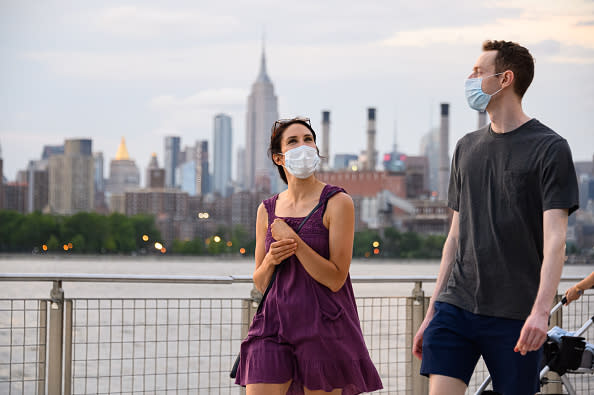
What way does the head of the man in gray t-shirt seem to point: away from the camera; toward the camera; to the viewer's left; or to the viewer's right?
to the viewer's left

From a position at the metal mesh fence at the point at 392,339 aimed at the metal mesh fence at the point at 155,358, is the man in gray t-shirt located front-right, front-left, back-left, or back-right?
back-left

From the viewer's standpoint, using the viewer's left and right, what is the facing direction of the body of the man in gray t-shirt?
facing the viewer and to the left of the viewer

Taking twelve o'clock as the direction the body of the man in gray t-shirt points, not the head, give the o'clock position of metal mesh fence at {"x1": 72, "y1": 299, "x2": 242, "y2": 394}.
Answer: The metal mesh fence is roughly at 3 o'clock from the man in gray t-shirt.

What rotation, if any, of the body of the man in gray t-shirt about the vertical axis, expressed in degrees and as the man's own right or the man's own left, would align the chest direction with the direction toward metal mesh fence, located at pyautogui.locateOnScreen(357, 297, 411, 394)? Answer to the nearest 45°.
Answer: approximately 135° to the man's own right
